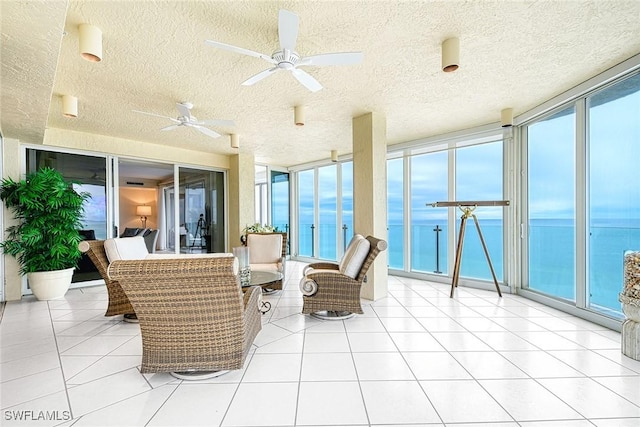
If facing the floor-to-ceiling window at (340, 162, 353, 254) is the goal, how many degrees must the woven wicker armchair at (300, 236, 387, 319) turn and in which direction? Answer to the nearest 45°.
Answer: approximately 90° to its right

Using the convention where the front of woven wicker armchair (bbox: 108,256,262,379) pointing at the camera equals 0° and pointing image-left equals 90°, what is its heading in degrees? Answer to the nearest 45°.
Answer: approximately 225°

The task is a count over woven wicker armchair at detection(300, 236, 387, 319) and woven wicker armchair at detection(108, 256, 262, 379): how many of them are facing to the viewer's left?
1

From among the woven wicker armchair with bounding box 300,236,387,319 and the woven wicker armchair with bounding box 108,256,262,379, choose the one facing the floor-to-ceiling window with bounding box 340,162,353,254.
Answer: the woven wicker armchair with bounding box 108,256,262,379

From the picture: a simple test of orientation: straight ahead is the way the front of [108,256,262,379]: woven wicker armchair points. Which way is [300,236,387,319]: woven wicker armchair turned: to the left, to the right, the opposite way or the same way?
to the left

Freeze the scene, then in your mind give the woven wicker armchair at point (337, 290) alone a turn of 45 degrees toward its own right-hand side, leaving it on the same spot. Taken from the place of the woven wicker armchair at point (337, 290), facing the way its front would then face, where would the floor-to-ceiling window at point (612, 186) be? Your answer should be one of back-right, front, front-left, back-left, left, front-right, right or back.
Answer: back-right

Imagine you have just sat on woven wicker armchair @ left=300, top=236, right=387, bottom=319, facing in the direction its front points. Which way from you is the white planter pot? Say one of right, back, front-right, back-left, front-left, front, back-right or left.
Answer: front

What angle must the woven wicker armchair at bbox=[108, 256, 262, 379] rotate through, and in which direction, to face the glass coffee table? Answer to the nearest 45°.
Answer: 0° — it already faces it

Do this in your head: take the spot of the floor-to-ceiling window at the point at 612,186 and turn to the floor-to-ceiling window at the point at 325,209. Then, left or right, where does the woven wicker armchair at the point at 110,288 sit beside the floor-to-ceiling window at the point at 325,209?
left

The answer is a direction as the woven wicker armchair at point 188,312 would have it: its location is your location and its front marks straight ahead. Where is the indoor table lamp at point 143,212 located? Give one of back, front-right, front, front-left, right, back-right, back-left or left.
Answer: front-left

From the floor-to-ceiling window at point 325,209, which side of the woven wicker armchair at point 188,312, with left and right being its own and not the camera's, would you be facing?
front

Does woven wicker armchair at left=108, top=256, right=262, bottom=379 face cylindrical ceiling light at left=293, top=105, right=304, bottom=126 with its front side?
yes

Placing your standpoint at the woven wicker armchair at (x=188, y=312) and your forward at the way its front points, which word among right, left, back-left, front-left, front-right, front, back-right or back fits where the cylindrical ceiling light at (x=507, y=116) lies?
front-right

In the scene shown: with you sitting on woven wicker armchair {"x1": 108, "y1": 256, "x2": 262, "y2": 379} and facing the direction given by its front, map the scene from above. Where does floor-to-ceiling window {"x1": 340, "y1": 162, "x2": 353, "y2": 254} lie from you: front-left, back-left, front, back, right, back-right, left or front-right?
front

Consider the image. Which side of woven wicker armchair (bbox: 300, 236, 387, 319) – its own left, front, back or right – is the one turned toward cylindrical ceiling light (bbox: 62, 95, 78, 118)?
front

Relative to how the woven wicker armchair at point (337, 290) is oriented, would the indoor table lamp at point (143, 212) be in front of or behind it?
in front

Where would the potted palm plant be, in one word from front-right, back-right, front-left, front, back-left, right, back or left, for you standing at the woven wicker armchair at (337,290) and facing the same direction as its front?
front

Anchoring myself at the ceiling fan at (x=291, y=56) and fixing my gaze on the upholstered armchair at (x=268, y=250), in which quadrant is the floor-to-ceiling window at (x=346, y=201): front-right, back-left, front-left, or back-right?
front-right

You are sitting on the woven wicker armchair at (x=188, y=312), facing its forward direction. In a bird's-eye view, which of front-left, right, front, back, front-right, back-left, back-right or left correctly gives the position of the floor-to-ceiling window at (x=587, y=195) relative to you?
front-right

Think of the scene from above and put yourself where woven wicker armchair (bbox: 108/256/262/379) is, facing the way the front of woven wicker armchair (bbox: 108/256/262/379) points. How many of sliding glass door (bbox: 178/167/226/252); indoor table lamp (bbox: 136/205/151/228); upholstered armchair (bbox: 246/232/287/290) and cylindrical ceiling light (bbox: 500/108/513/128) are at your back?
0

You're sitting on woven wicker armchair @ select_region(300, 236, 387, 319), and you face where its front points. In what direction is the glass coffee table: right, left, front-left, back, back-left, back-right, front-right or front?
front

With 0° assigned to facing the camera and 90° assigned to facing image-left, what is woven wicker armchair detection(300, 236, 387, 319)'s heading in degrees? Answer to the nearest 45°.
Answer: approximately 90°
